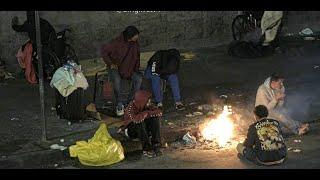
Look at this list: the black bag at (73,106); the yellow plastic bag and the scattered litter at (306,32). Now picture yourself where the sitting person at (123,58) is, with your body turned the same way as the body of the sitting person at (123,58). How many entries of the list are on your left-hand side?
1

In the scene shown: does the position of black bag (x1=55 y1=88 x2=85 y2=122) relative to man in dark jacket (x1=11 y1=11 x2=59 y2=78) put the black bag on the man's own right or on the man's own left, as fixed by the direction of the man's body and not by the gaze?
on the man's own left

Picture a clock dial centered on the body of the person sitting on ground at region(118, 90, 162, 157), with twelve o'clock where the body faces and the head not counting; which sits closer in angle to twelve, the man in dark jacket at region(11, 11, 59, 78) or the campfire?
the campfire

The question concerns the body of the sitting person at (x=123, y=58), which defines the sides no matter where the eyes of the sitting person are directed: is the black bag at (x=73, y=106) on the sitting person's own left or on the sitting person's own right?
on the sitting person's own right

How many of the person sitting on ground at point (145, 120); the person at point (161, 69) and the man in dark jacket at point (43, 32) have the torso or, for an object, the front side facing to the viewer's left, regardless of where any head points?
1

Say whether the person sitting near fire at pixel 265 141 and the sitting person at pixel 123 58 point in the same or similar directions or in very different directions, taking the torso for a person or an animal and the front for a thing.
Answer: very different directions

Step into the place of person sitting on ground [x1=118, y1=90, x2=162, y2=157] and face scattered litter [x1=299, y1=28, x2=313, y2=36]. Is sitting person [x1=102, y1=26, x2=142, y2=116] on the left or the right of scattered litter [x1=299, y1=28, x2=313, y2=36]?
left

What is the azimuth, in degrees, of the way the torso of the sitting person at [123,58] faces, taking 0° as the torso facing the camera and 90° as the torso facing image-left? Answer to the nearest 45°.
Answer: approximately 315°

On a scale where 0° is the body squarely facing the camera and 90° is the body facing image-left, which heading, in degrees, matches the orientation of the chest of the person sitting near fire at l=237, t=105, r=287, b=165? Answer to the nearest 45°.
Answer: approximately 135°
